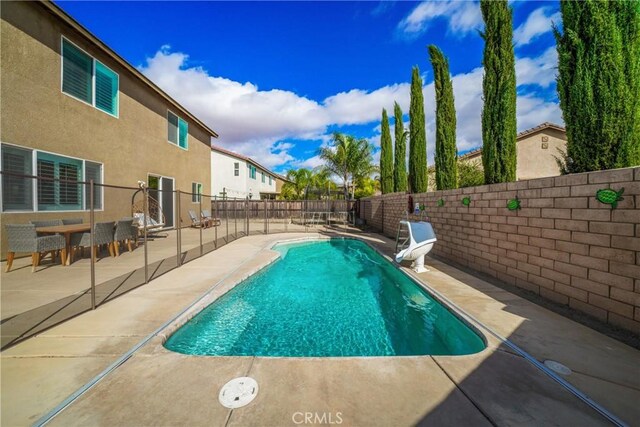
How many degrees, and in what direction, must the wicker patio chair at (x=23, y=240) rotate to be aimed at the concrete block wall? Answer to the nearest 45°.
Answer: approximately 90° to its right

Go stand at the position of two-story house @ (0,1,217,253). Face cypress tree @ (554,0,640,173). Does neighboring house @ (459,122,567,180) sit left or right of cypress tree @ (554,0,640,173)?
left

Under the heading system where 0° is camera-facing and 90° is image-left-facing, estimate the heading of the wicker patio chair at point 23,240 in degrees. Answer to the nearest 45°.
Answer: approximately 225°

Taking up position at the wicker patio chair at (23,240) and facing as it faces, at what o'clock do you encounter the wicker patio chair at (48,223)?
the wicker patio chair at (48,223) is roughly at 11 o'clock from the wicker patio chair at (23,240).
